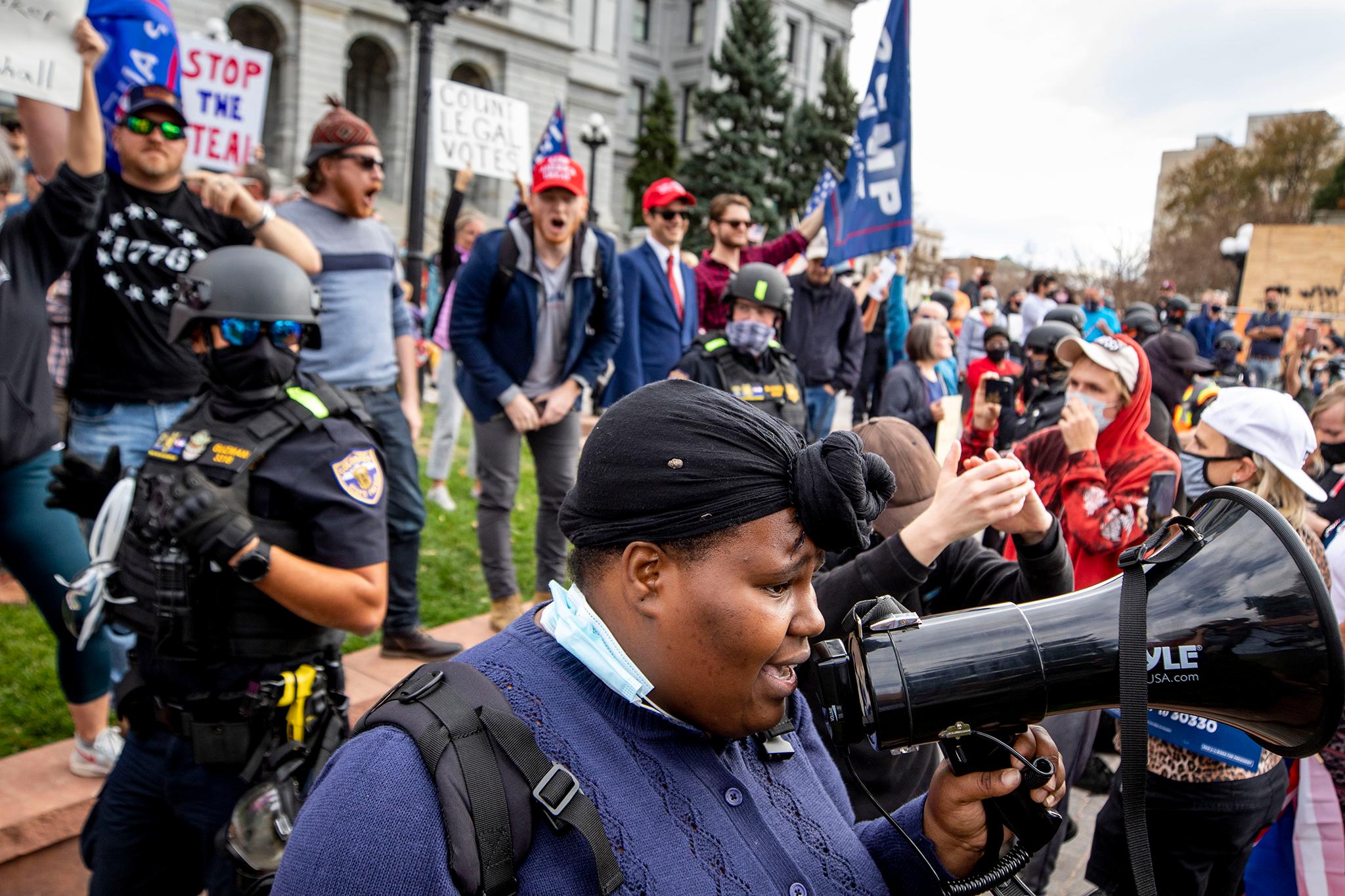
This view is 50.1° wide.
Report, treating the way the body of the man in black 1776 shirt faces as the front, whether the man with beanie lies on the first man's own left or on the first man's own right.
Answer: on the first man's own left

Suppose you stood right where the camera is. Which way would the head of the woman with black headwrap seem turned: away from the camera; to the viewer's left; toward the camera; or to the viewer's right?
to the viewer's right

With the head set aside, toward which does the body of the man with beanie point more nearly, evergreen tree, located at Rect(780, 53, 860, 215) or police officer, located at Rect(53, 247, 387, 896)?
the police officer

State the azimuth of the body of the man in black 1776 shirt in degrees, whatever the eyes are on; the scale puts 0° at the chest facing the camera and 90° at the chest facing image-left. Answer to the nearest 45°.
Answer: approximately 0°

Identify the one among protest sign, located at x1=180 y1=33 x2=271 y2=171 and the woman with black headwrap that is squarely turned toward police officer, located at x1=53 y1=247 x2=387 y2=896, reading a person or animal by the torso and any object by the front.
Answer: the protest sign
